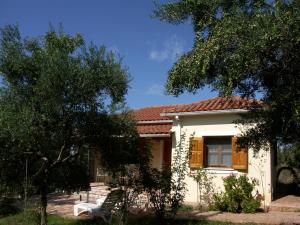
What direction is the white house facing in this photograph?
toward the camera

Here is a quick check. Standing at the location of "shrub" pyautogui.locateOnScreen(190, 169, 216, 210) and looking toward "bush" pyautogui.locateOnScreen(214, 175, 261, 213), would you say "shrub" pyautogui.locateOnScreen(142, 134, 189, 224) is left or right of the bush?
right

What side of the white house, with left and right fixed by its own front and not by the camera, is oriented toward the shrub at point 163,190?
front

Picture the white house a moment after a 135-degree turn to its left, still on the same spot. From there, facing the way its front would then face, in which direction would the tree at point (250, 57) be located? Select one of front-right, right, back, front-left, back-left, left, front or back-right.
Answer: back-right

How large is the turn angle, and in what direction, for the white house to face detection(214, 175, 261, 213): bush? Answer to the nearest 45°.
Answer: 0° — it already faces it

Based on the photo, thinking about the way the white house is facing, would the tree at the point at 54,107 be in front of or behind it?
in front
